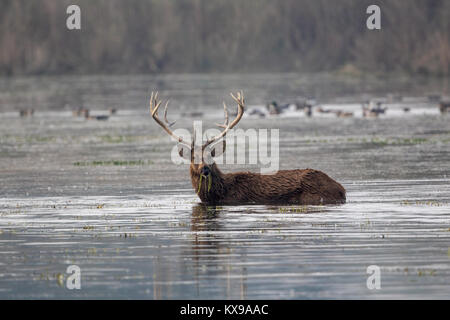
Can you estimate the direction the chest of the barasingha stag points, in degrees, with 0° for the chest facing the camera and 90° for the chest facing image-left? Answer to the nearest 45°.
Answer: approximately 90°
